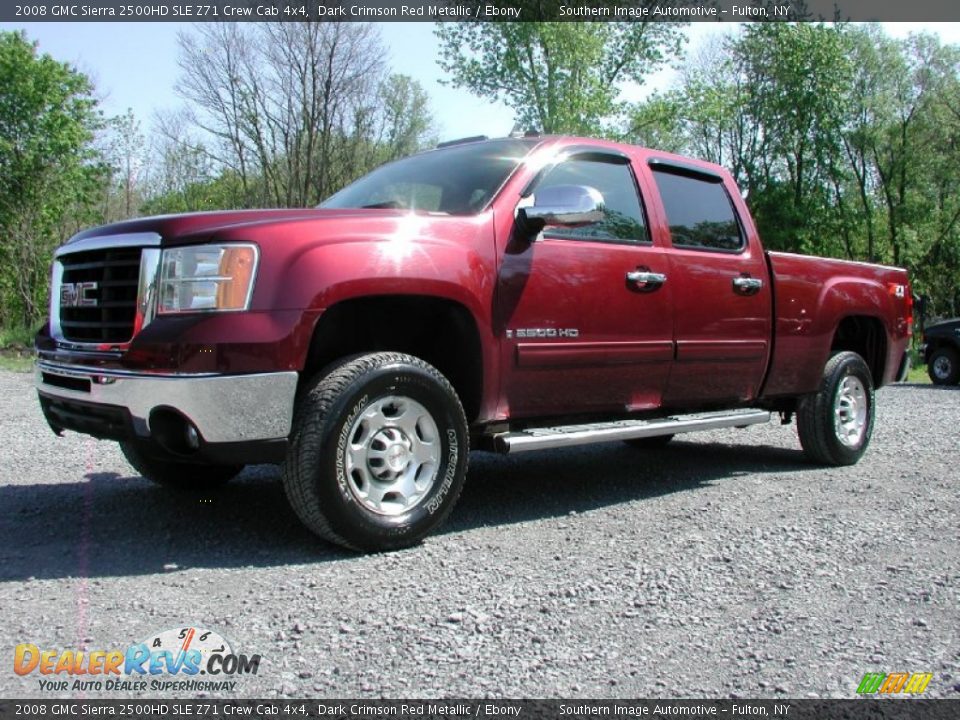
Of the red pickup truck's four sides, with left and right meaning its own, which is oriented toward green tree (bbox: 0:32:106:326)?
right

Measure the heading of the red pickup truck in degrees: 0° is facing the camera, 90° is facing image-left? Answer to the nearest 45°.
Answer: approximately 45°

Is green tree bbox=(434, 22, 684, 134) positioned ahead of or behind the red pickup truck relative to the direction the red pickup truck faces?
behind
